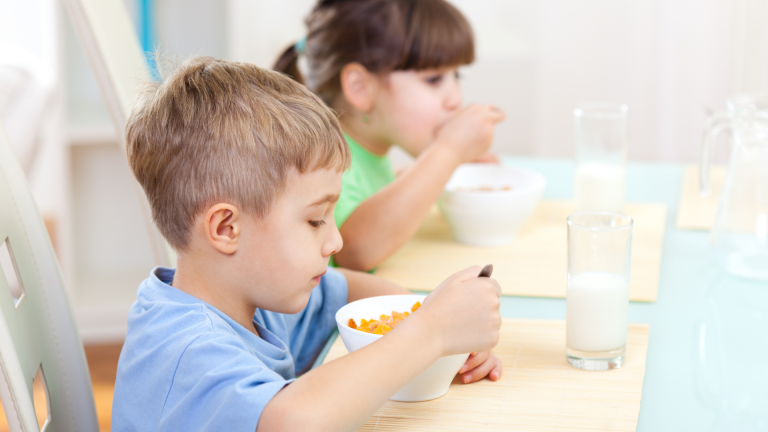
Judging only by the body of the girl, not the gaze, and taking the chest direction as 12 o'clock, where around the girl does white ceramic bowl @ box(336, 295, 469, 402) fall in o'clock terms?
The white ceramic bowl is roughly at 3 o'clock from the girl.

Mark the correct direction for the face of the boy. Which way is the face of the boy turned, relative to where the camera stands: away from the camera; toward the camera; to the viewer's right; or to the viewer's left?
to the viewer's right

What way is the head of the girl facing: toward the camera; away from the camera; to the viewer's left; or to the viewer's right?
to the viewer's right

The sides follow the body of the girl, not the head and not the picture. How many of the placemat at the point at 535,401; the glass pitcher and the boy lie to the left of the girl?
0

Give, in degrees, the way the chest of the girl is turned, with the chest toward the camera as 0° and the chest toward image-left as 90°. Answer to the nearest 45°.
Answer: approximately 270°

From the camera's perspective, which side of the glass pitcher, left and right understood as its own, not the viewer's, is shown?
right

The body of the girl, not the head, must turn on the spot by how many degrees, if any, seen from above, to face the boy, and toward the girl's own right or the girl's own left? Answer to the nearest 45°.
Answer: approximately 90° to the girl's own right

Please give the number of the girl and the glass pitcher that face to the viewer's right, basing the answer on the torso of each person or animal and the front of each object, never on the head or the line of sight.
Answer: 2

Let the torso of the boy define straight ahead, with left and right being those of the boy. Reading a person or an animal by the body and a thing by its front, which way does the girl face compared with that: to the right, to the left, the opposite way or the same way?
the same way

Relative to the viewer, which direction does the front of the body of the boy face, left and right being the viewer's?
facing to the right of the viewer
